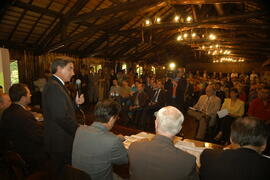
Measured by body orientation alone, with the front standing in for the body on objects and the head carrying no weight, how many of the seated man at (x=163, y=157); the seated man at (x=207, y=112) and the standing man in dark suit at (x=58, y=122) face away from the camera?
1

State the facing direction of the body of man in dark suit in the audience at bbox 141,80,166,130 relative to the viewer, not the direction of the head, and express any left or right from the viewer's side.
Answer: facing the viewer and to the left of the viewer

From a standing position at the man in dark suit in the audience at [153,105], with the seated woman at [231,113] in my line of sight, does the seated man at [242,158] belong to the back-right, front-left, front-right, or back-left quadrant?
front-right

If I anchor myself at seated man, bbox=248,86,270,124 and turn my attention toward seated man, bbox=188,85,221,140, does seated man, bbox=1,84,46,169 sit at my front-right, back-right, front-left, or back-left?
front-left

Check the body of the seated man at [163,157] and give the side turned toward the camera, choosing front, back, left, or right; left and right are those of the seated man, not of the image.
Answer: back

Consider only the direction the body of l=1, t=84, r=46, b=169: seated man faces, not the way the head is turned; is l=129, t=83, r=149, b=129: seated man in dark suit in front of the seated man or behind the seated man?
in front

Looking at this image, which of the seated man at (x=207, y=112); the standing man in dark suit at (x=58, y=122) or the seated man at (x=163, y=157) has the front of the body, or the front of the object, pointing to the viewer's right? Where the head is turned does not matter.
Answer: the standing man in dark suit

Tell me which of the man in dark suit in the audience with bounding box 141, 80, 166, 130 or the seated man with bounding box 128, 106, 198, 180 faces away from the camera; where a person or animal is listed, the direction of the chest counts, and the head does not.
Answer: the seated man

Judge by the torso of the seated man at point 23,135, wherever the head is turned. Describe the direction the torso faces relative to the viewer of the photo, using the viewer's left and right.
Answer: facing away from the viewer and to the right of the viewer

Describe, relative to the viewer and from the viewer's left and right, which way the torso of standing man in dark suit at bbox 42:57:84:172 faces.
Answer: facing to the right of the viewer

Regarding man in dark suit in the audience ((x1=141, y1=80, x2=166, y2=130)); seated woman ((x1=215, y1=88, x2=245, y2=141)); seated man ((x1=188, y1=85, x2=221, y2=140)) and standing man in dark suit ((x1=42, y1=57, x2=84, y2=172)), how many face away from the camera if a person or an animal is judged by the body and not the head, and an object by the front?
0

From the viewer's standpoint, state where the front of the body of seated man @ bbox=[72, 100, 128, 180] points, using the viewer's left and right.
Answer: facing away from the viewer and to the right of the viewer

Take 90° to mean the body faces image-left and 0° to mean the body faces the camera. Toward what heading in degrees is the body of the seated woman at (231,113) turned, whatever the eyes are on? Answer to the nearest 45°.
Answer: approximately 45°

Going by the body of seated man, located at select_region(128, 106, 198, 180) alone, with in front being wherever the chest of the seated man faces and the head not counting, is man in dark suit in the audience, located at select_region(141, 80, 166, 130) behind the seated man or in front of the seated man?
in front

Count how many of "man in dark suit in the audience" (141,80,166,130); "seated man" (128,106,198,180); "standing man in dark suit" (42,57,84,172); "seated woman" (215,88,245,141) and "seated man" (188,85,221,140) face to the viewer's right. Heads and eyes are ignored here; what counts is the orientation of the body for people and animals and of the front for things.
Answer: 1
